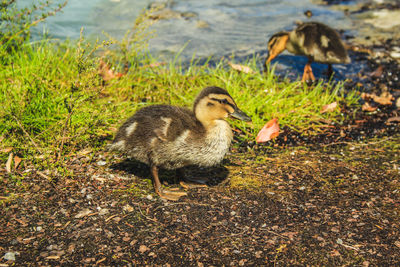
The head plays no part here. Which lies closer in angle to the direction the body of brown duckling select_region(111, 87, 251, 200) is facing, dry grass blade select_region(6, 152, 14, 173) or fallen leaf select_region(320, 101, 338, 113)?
the fallen leaf

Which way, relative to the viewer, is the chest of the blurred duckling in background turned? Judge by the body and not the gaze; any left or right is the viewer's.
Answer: facing to the left of the viewer

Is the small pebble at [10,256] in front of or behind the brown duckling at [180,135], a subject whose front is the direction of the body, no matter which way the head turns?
behind

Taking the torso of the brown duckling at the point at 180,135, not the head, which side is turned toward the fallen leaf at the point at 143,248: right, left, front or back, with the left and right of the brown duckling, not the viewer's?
right

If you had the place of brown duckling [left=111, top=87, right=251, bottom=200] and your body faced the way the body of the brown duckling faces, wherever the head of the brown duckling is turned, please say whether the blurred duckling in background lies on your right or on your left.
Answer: on your left

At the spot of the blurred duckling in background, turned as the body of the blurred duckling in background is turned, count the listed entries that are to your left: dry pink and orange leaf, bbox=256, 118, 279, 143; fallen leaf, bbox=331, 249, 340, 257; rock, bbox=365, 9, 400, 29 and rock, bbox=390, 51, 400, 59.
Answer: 2

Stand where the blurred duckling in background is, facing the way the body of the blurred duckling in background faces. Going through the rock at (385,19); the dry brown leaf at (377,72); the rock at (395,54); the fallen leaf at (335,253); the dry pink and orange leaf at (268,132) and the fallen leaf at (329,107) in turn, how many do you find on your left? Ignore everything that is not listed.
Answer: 3

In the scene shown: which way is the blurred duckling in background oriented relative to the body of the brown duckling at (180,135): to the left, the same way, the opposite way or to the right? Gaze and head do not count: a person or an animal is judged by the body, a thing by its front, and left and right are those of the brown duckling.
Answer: the opposite way

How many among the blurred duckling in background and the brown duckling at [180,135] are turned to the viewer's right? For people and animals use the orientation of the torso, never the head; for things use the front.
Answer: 1

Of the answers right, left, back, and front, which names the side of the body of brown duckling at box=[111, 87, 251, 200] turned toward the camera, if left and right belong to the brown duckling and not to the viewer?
right

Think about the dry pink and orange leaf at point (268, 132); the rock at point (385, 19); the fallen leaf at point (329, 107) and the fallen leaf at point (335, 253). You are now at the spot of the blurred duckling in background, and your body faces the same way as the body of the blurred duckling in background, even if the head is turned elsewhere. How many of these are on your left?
3
